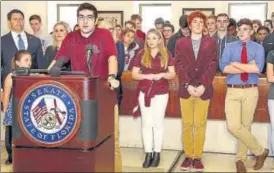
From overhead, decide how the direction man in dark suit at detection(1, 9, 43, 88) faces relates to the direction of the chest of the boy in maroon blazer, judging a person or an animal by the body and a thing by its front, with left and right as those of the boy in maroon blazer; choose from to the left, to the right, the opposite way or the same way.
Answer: the same way

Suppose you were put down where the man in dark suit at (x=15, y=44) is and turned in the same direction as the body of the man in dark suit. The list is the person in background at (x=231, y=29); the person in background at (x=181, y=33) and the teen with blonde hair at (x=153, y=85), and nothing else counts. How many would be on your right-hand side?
0

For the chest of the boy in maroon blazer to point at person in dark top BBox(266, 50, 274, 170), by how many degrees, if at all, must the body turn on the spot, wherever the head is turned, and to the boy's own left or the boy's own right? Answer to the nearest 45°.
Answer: approximately 90° to the boy's own left

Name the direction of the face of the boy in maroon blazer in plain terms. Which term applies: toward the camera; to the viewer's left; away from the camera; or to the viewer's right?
toward the camera

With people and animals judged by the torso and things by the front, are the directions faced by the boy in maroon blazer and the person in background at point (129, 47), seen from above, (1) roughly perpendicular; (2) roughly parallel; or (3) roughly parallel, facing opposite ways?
roughly parallel

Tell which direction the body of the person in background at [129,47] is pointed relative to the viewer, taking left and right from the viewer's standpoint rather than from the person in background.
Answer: facing the viewer

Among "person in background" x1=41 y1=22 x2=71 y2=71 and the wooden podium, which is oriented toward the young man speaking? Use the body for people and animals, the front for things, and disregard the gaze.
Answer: the person in background

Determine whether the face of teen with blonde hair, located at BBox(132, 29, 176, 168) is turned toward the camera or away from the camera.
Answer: toward the camera

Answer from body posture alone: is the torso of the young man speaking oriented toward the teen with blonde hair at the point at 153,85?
no

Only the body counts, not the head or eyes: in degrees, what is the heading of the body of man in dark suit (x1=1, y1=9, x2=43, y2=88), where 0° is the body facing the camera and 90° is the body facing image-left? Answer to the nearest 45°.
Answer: approximately 0°

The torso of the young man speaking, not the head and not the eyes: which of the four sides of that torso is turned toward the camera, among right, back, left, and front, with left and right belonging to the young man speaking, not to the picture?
front

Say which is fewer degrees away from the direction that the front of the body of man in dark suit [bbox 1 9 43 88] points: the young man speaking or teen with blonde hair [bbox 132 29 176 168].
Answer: the young man speaking

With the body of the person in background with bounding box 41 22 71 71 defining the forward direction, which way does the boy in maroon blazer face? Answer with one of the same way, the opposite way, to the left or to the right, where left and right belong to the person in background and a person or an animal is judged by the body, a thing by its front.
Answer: the same way

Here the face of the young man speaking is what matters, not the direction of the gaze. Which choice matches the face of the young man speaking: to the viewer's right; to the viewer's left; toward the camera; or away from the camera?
toward the camera

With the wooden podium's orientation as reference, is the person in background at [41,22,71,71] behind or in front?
behind
